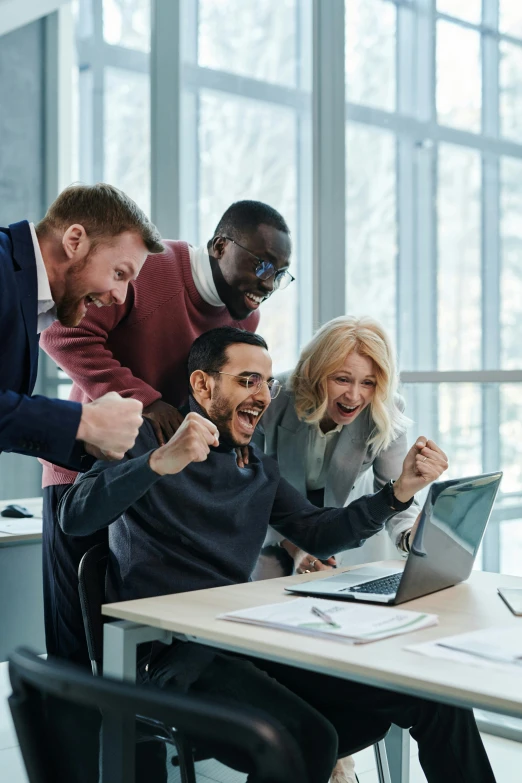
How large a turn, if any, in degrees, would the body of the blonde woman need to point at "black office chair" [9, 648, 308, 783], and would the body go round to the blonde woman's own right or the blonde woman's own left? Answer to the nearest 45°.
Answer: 0° — they already face it

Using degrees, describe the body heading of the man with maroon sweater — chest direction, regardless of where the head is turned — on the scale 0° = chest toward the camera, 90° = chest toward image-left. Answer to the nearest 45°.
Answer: approximately 315°

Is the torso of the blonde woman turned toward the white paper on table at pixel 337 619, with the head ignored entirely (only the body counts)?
yes

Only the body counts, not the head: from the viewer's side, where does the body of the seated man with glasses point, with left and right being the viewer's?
facing the viewer and to the right of the viewer

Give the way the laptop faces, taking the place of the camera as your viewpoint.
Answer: facing away from the viewer and to the left of the viewer

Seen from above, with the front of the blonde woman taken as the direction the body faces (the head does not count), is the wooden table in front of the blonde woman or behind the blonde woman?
in front

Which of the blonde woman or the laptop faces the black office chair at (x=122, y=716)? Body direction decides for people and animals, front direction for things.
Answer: the blonde woman

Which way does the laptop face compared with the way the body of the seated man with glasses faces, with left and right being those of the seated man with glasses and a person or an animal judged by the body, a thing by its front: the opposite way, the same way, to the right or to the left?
the opposite way

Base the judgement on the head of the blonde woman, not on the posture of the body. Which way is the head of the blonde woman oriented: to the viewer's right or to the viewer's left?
to the viewer's right

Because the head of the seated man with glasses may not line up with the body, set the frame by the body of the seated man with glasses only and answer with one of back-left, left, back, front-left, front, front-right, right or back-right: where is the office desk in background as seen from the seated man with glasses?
back

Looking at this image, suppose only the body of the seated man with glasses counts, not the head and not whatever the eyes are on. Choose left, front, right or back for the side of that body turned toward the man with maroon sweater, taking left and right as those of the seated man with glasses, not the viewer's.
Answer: back

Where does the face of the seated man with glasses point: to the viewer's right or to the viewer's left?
to the viewer's right

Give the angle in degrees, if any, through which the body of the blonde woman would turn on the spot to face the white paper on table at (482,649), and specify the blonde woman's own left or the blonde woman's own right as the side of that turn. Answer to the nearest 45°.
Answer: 0° — they already face it
